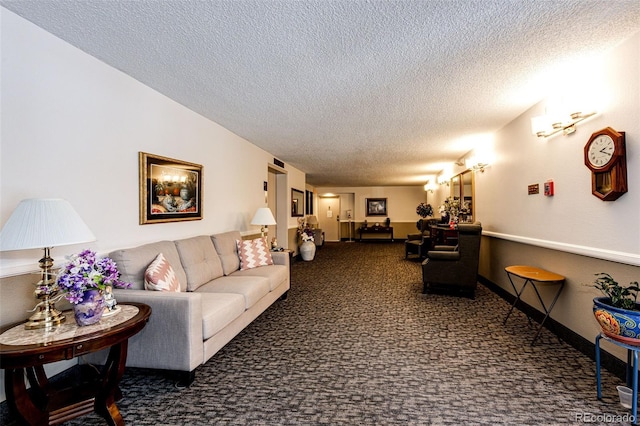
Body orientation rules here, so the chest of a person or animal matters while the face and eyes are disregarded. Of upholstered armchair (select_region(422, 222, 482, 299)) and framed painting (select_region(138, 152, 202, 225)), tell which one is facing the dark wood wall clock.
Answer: the framed painting

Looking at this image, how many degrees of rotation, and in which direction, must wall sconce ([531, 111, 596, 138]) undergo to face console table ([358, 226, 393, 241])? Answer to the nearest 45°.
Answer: approximately 90° to its right

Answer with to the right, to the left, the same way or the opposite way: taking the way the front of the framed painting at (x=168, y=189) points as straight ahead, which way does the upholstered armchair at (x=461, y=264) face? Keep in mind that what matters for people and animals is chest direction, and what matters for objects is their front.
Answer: the opposite way

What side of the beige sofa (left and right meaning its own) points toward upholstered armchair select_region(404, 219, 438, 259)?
left

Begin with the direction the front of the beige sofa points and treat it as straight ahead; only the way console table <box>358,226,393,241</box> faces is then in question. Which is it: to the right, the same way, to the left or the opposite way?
to the right

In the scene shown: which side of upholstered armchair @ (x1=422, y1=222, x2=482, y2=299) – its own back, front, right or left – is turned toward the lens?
left

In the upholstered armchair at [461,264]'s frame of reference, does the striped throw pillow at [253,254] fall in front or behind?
in front

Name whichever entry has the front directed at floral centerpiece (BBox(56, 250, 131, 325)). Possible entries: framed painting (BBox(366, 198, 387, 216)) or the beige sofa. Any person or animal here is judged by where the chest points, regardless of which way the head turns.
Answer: the framed painting

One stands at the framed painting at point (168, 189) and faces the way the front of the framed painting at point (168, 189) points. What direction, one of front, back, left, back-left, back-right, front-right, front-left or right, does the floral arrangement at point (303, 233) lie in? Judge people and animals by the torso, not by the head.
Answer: left
